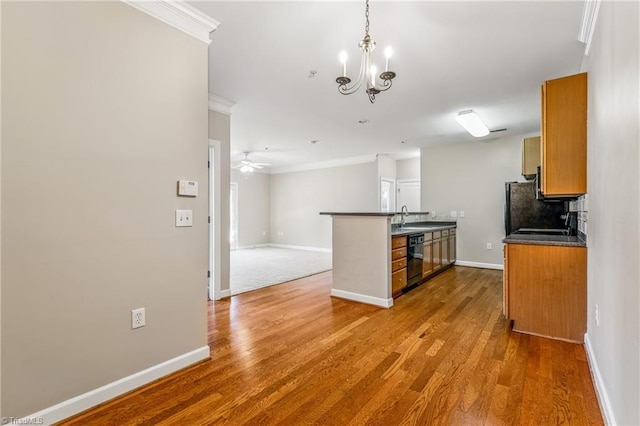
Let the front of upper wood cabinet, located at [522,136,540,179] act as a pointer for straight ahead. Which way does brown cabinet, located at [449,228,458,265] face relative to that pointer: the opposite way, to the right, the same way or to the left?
the opposite way

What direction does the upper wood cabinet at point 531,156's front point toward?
to the viewer's left

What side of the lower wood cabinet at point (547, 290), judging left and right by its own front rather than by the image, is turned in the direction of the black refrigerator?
right

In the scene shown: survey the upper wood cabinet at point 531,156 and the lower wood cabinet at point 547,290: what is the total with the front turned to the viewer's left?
2

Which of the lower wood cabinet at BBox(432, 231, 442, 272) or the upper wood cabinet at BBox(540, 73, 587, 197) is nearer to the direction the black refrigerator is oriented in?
the lower wood cabinet

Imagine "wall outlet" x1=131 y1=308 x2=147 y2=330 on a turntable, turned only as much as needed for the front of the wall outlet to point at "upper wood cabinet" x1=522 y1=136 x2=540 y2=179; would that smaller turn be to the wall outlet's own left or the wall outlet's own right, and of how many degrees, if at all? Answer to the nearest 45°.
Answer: approximately 45° to the wall outlet's own left

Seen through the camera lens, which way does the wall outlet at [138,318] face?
facing the viewer and to the right of the viewer

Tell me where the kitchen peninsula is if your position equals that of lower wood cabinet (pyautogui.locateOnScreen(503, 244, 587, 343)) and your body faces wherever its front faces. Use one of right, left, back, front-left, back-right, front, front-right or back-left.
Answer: front

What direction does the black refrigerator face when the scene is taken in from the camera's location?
facing to the left of the viewer

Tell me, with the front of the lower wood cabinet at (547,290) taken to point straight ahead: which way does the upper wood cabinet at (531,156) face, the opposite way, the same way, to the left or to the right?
the same way

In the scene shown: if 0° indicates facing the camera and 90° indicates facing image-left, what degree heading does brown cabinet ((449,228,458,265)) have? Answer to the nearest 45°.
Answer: approximately 270°

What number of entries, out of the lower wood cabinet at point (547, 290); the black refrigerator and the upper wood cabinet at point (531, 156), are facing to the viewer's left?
3

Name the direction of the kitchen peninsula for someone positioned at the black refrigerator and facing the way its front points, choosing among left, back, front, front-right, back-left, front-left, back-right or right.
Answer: front-left
